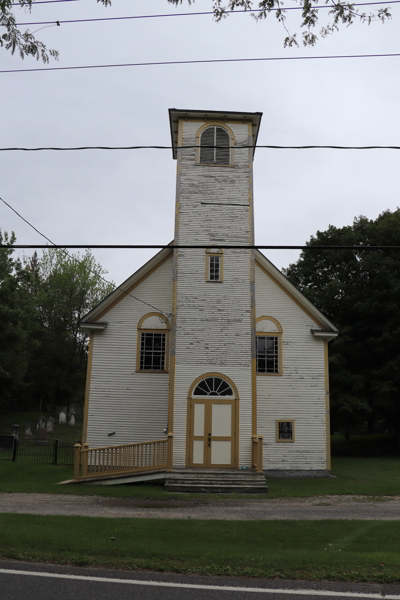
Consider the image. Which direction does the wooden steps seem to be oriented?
toward the camera

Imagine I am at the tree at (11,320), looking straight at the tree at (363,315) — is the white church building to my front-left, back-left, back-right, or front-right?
front-right

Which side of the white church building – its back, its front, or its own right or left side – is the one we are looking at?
front

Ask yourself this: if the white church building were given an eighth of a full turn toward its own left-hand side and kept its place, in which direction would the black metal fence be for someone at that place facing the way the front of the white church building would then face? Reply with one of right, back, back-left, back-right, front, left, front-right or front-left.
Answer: back

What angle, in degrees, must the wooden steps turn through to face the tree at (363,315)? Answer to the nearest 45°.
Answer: approximately 135° to its left

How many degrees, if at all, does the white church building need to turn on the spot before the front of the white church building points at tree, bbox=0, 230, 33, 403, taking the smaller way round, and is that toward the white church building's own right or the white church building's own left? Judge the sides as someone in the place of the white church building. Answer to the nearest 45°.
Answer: approximately 135° to the white church building's own right

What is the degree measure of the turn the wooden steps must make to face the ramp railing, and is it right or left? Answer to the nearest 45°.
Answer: approximately 90° to its right

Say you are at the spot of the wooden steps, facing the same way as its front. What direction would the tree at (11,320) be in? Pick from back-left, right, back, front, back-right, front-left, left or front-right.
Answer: back-right

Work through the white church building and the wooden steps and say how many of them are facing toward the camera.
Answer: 2
